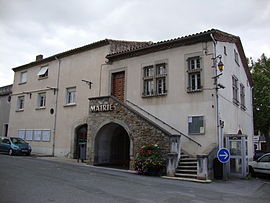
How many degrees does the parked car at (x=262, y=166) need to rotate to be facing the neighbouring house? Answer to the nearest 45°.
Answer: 0° — it already faces it

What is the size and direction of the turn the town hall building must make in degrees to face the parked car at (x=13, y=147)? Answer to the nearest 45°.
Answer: approximately 90° to its right

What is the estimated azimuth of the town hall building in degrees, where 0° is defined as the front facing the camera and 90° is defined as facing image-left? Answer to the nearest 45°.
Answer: approximately 45°

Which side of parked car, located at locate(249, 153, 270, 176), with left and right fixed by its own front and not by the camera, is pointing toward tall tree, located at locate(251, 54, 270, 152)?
right

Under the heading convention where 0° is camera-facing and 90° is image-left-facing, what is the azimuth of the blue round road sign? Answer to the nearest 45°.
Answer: approximately 0°

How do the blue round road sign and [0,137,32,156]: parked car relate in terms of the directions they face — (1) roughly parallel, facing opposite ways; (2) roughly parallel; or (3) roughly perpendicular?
roughly perpendicular

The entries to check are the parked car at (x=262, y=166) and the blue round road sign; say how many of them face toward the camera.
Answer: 1
